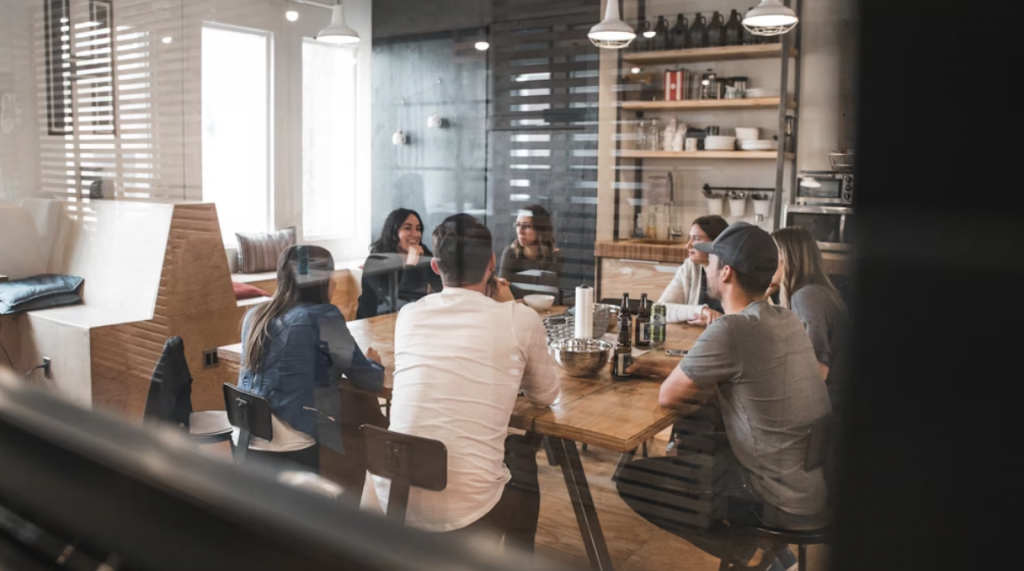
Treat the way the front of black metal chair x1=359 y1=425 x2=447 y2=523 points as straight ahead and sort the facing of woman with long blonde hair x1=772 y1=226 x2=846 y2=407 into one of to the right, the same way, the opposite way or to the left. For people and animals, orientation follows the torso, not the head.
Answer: to the left

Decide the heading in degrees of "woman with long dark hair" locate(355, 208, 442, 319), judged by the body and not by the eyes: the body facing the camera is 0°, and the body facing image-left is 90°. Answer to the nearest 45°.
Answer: approximately 315°

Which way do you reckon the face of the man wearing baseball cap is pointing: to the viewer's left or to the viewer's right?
to the viewer's left

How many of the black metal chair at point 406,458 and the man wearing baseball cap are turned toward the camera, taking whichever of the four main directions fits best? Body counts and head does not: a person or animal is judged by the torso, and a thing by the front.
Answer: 0

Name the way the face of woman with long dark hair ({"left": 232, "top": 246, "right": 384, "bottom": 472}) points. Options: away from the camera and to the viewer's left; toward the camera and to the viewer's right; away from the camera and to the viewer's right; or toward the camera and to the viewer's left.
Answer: away from the camera and to the viewer's right

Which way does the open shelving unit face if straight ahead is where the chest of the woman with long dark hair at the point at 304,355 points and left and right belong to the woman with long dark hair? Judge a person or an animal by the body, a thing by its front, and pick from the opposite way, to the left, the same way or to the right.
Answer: the opposite way

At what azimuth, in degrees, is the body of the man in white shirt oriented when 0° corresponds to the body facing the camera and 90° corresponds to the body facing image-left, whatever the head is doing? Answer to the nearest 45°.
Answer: approximately 225°
